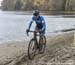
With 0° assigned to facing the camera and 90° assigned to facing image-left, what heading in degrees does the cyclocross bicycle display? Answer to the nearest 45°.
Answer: approximately 45°

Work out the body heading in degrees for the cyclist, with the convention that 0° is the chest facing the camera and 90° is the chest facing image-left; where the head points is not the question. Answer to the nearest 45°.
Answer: approximately 45°
